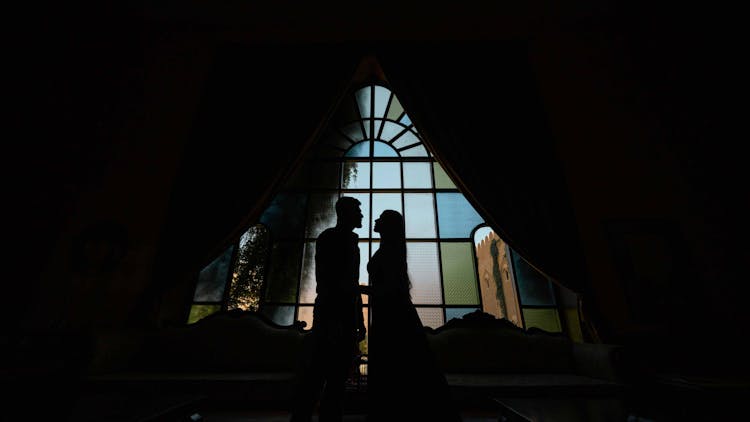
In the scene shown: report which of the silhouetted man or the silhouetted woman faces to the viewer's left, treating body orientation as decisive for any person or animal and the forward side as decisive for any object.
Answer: the silhouetted woman

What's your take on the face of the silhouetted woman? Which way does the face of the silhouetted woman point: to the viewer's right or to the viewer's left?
to the viewer's left

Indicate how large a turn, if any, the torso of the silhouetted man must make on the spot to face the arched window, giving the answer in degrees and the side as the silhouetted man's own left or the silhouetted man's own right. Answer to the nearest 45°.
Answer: approximately 90° to the silhouetted man's own left

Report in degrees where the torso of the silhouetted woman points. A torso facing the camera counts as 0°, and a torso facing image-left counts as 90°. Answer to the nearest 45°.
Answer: approximately 90°

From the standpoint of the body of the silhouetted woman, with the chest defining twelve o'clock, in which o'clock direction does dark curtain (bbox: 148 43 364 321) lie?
The dark curtain is roughly at 1 o'clock from the silhouetted woman.

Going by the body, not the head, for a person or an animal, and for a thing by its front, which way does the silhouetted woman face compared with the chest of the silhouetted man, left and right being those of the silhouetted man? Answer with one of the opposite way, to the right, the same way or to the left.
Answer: the opposite way

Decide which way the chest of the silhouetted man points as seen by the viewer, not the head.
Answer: to the viewer's right

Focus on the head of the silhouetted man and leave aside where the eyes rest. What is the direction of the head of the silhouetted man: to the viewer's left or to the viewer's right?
to the viewer's right

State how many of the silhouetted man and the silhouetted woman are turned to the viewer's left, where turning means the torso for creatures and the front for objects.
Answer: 1
